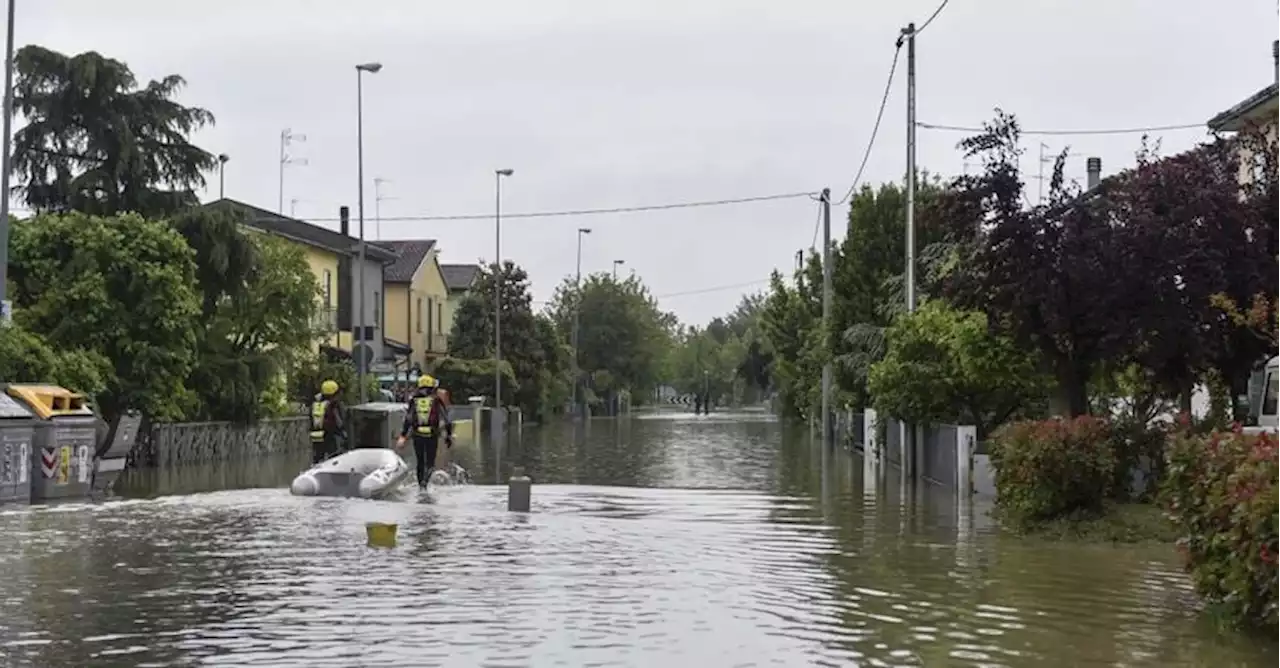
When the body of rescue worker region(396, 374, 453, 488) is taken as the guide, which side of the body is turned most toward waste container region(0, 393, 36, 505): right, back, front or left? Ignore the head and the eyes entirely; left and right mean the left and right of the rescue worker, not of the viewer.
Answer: left

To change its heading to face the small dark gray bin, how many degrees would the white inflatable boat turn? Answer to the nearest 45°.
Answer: approximately 90° to its right

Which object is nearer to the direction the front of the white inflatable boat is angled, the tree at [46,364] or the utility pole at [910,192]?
the utility pole

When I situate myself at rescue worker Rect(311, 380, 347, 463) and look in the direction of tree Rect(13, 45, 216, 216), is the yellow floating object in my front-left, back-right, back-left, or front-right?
back-left

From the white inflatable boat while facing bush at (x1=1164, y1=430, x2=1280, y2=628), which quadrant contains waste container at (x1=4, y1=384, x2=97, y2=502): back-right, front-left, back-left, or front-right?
back-right

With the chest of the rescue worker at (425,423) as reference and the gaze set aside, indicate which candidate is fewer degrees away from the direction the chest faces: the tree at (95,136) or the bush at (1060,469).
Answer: the tree

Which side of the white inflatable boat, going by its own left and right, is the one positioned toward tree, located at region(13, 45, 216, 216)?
left

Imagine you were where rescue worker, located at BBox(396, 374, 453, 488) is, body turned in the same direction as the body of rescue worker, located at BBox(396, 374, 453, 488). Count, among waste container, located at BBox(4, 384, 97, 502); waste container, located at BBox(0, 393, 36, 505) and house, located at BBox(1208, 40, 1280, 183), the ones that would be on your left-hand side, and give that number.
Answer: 2

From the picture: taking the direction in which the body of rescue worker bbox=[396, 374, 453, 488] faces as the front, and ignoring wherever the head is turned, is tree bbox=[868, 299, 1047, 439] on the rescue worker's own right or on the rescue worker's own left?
on the rescue worker's own right

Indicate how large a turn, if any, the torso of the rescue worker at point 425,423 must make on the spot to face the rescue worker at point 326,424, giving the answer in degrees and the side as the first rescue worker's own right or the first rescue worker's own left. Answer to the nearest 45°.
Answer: approximately 45° to the first rescue worker's own left

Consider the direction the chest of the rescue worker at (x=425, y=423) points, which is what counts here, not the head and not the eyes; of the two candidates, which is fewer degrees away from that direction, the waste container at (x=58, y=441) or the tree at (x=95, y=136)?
the tree

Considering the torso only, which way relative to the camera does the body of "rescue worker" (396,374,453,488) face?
away from the camera

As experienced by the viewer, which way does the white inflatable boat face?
facing away from the viewer and to the right of the viewer
